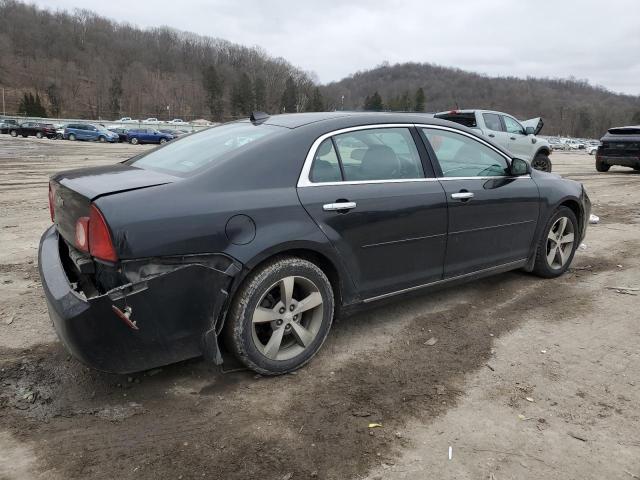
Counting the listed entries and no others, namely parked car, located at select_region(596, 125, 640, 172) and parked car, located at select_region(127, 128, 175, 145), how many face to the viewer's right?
1

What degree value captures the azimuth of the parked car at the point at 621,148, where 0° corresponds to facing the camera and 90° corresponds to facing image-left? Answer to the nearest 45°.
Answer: approximately 180°

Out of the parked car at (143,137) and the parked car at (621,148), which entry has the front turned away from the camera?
the parked car at (621,148)

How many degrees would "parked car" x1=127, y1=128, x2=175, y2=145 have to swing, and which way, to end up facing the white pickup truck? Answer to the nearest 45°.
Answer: approximately 90° to its right

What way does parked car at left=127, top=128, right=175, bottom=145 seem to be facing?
to the viewer's right

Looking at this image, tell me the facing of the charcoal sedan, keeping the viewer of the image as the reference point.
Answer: facing away from the viewer and to the right of the viewer

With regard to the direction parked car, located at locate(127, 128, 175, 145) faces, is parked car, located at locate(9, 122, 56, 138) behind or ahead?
behind

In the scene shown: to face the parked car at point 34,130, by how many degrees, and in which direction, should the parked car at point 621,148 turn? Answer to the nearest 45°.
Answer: approximately 90° to its left

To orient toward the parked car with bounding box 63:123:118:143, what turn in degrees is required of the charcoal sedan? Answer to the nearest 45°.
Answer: approximately 90° to its left

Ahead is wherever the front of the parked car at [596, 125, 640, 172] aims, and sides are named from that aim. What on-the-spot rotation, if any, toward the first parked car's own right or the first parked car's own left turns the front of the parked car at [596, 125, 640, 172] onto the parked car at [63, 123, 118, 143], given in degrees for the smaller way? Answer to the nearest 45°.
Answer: approximately 90° to the first parked car's own left

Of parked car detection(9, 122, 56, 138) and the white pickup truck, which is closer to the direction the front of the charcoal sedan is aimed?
the white pickup truck

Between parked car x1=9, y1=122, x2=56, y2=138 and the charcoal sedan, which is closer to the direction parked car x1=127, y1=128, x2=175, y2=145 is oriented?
the charcoal sedan
